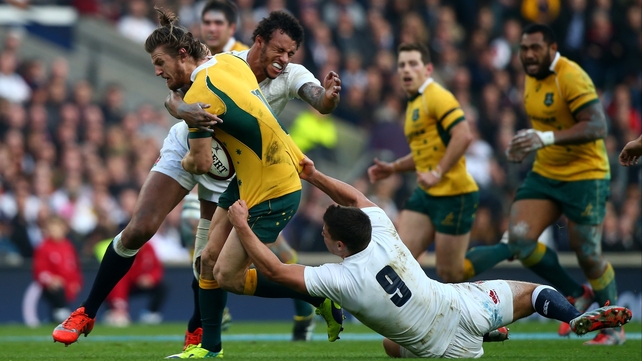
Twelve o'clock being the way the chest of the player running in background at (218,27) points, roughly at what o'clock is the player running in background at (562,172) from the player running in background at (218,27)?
the player running in background at (562,172) is roughly at 8 o'clock from the player running in background at (218,27).

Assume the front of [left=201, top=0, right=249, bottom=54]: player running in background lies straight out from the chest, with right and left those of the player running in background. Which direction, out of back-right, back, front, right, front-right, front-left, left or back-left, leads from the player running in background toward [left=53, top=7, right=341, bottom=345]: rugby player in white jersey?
front-left

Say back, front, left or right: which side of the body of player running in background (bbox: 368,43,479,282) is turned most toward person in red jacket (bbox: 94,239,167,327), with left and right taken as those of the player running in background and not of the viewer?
right

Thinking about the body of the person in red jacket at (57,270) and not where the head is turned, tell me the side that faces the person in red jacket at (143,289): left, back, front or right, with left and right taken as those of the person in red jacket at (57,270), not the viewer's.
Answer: left

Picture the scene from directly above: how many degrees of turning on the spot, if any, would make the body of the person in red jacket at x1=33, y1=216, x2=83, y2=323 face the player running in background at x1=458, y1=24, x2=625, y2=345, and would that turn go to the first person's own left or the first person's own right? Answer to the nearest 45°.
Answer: approximately 45° to the first person's own left

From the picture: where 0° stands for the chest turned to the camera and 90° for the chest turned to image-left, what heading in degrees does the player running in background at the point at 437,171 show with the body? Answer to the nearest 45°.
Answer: approximately 45°

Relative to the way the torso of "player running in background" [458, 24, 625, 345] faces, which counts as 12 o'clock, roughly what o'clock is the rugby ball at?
The rugby ball is roughly at 12 o'clock from the player running in background.

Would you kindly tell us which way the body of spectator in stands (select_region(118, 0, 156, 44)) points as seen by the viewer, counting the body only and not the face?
toward the camera

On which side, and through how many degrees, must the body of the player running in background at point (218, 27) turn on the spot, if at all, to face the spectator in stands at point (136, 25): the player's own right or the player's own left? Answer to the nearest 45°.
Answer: approximately 135° to the player's own right

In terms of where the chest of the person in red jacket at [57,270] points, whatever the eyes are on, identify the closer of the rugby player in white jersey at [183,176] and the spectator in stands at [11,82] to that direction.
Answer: the rugby player in white jersey

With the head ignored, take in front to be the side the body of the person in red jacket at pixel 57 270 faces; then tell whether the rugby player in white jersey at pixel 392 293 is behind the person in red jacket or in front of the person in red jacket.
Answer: in front

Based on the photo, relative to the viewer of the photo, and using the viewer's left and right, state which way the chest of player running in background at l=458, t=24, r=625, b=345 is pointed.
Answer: facing the viewer and to the left of the viewer

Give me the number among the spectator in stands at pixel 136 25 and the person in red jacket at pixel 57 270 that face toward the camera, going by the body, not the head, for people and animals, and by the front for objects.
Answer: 2

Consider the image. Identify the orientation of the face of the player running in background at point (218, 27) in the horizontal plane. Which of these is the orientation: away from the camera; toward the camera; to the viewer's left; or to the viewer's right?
toward the camera

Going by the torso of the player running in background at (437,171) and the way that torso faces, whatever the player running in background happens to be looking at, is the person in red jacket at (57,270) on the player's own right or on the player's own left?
on the player's own right
